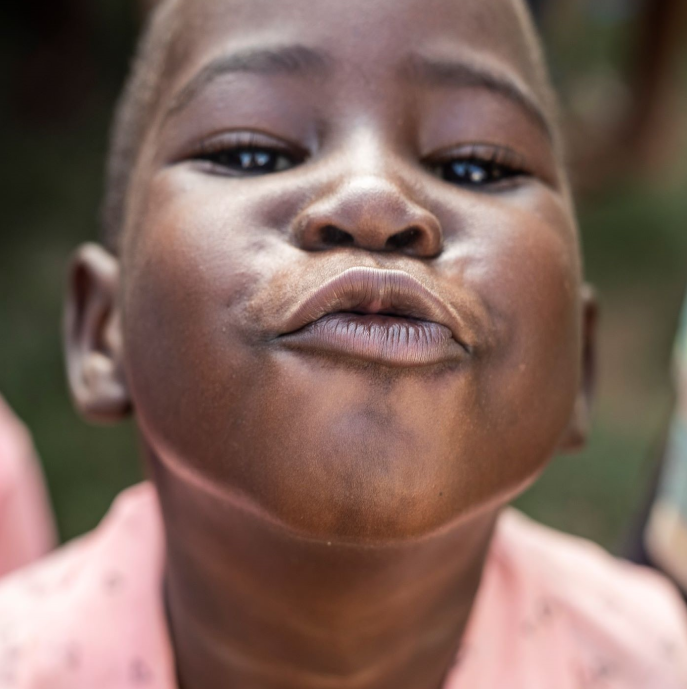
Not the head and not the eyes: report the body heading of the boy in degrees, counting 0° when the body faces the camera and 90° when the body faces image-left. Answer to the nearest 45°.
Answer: approximately 0°
